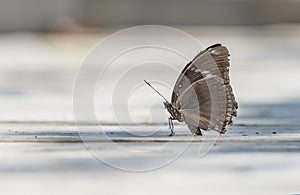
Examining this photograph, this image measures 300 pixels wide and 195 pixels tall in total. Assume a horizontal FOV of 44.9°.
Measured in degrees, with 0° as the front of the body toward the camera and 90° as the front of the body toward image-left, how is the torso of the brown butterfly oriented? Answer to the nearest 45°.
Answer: approximately 90°
